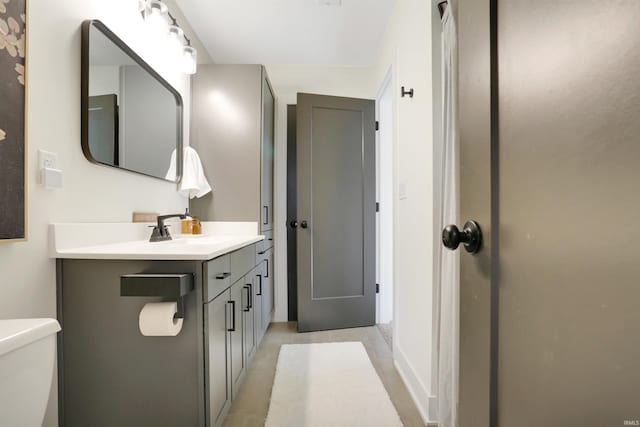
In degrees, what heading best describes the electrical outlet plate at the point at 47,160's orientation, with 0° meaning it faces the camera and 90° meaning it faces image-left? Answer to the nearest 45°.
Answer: approximately 315°

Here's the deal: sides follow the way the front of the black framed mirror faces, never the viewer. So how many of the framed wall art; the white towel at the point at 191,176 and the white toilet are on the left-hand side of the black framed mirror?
1

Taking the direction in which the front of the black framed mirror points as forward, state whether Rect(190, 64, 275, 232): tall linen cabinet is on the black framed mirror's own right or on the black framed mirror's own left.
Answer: on the black framed mirror's own left

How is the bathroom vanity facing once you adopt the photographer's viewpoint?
facing to the right of the viewer

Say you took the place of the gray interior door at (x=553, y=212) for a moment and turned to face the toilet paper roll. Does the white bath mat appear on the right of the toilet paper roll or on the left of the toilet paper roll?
right

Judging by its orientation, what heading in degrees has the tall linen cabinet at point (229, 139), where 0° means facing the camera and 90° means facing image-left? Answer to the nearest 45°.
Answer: approximately 270°
